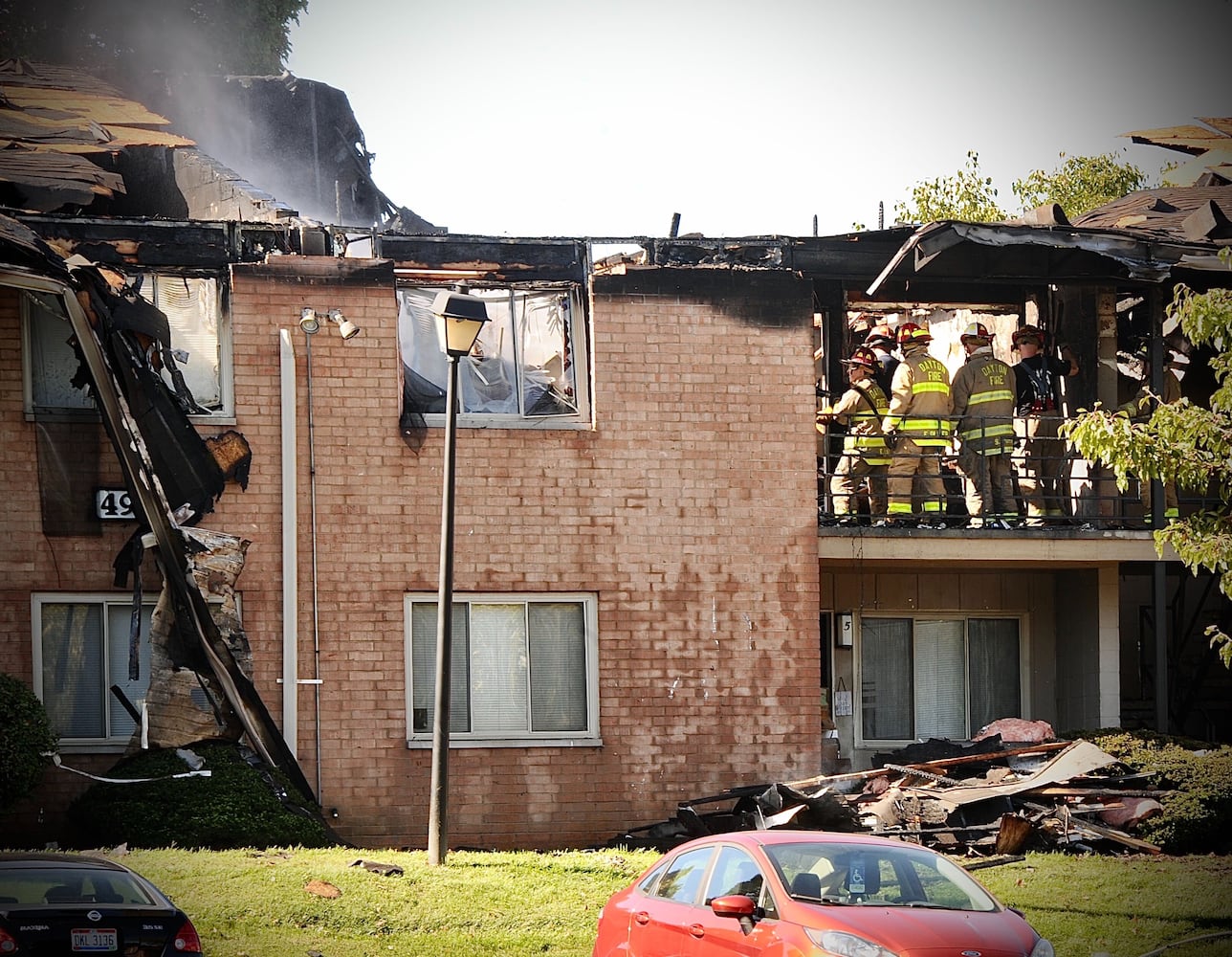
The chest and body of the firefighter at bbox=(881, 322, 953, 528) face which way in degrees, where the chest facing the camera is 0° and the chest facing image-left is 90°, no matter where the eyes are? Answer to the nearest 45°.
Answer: approximately 135°

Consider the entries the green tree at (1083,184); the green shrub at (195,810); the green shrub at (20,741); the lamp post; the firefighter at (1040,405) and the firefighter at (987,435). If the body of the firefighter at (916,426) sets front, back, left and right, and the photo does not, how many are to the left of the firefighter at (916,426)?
3

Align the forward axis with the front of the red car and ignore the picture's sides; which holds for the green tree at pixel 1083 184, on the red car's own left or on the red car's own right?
on the red car's own left

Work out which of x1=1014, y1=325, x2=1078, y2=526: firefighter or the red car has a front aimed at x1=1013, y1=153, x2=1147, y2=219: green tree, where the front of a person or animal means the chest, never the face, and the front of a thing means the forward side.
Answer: the firefighter

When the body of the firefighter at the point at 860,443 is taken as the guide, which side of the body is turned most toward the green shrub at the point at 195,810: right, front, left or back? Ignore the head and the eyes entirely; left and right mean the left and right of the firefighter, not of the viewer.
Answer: left

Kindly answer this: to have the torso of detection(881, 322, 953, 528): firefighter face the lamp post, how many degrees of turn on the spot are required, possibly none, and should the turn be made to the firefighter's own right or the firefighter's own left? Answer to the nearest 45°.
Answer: approximately 90° to the firefighter's own left

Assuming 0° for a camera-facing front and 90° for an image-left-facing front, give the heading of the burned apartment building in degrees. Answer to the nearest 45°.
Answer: approximately 0°

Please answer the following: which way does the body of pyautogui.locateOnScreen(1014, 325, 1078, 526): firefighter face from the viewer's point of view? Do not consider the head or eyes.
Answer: away from the camera

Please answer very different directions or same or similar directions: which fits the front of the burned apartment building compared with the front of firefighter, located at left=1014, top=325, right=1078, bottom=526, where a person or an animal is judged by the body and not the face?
very different directions
